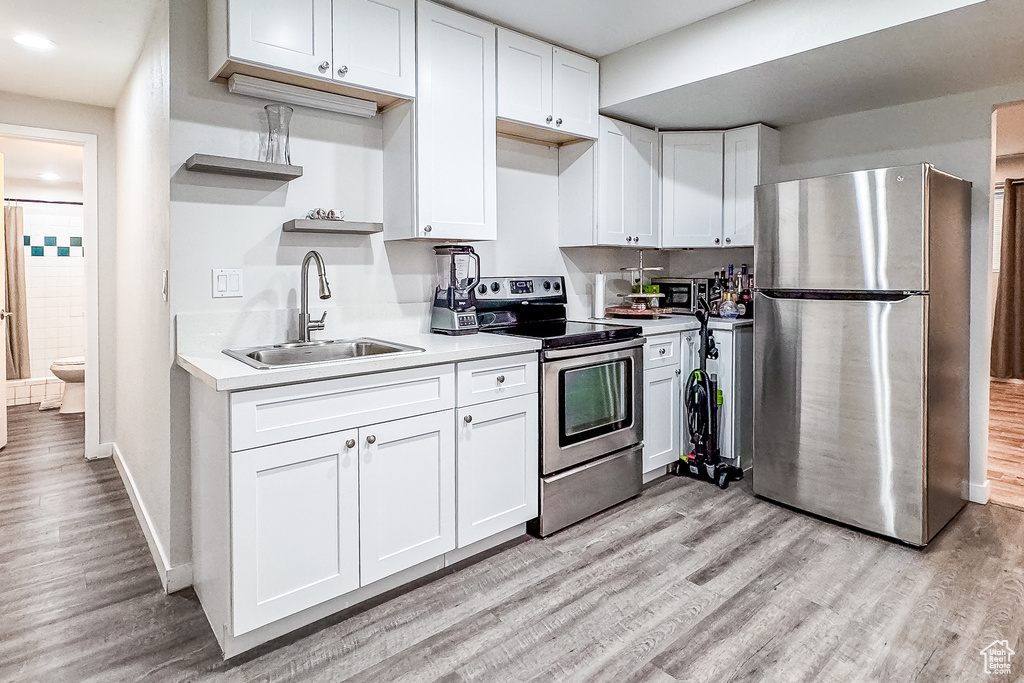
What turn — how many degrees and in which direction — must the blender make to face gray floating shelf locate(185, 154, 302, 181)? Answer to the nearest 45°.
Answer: approximately 90° to its right

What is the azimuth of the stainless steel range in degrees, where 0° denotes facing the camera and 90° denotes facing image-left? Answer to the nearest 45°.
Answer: approximately 315°

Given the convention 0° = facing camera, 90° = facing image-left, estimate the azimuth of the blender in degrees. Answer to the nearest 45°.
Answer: approximately 315°
